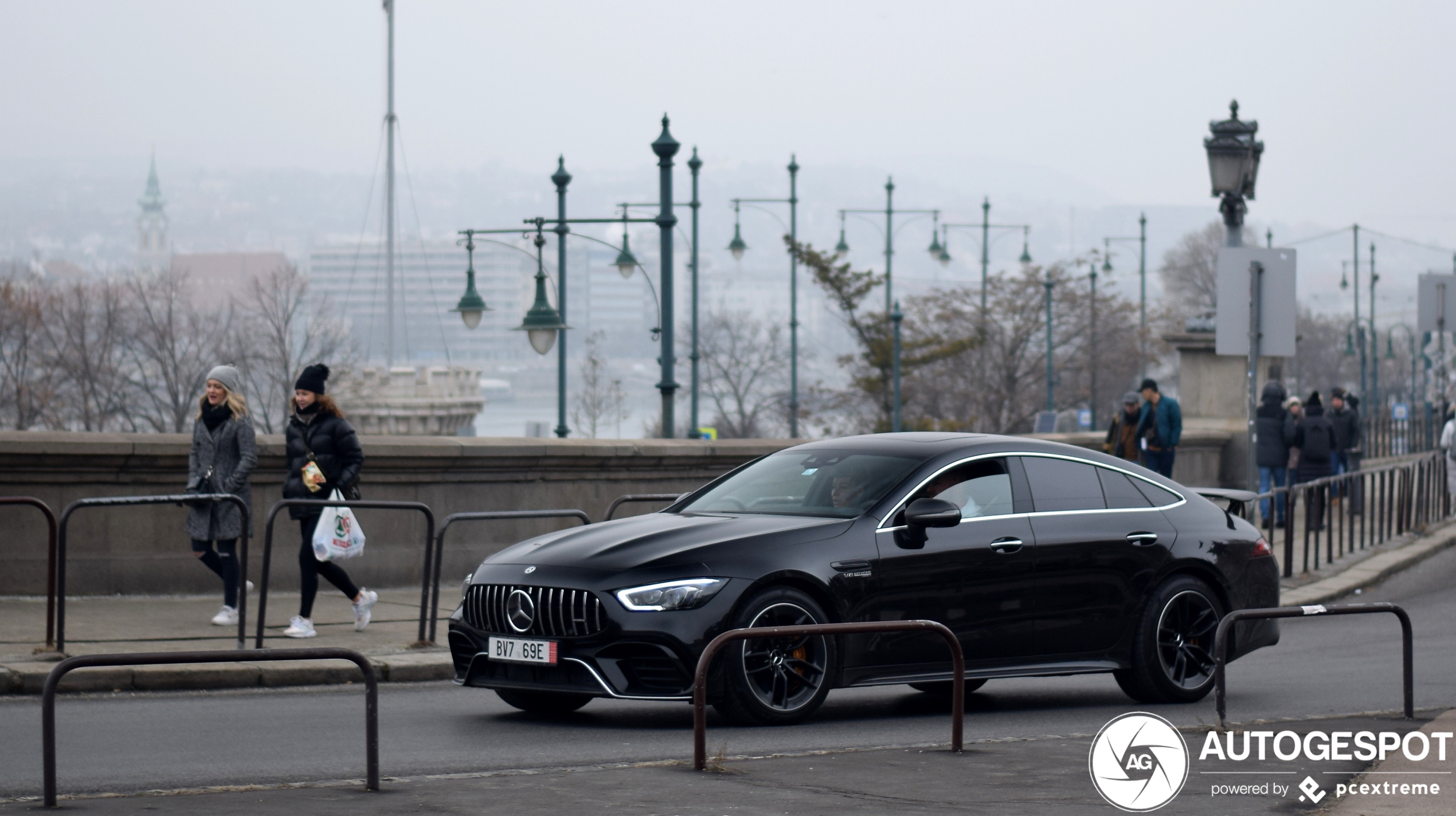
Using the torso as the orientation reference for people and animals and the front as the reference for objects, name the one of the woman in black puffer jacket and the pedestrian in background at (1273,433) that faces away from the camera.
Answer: the pedestrian in background

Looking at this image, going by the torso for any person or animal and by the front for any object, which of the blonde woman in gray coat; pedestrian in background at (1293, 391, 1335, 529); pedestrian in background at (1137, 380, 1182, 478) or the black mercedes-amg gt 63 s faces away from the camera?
pedestrian in background at (1293, 391, 1335, 529)

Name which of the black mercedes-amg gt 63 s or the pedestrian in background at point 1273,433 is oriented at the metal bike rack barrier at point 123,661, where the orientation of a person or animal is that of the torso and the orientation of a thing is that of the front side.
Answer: the black mercedes-amg gt 63 s

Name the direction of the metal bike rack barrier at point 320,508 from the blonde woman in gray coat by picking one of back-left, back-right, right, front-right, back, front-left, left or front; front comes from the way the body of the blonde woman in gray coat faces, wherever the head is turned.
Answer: left

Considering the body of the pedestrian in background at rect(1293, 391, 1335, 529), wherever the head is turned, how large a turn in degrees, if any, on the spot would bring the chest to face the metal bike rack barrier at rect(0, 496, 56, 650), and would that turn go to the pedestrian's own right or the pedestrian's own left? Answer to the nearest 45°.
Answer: approximately 135° to the pedestrian's own left

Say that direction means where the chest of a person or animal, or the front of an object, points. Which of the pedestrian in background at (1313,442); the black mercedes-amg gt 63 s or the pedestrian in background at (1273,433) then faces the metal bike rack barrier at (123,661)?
the black mercedes-amg gt 63 s

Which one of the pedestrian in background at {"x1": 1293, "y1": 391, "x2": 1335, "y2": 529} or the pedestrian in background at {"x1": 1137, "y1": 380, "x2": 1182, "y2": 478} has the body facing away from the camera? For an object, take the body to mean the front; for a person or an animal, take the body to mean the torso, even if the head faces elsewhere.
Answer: the pedestrian in background at {"x1": 1293, "y1": 391, "x2": 1335, "y2": 529}

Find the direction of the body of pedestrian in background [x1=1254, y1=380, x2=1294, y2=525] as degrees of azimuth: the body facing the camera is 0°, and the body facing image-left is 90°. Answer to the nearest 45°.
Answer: approximately 180°

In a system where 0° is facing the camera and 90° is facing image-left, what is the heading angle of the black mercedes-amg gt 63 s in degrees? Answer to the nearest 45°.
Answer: approximately 45°

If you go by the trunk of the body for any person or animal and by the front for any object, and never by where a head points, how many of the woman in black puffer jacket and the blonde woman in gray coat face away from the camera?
0

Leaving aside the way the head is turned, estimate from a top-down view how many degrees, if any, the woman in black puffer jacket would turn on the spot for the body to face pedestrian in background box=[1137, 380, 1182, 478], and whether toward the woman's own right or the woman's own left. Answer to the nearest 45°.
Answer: approximately 180°

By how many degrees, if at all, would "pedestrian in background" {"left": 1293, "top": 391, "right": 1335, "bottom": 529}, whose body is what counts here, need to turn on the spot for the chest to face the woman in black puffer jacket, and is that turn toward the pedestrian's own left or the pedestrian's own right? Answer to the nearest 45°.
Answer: approximately 135° to the pedestrian's own left

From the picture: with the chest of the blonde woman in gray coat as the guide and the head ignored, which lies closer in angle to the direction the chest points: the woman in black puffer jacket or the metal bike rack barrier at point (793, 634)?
the metal bike rack barrier

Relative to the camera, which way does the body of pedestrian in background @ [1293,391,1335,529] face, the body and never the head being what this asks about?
away from the camera
